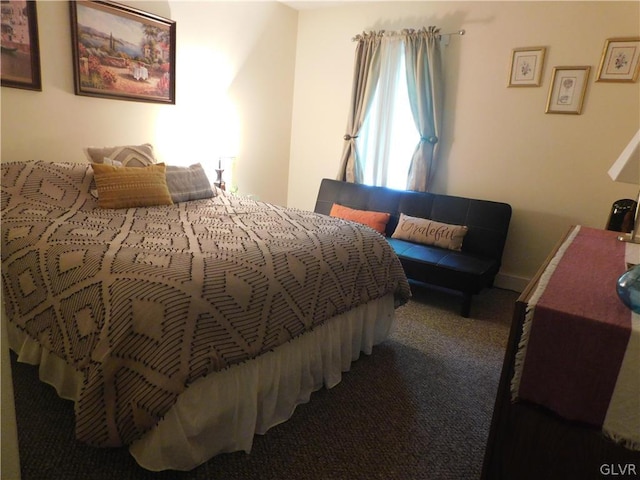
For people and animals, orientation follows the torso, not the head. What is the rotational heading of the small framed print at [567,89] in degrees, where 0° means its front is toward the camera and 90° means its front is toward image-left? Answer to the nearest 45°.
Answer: approximately 45°

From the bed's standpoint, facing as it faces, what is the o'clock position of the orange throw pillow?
The orange throw pillow is roughly at 9 o'clock from the bed.

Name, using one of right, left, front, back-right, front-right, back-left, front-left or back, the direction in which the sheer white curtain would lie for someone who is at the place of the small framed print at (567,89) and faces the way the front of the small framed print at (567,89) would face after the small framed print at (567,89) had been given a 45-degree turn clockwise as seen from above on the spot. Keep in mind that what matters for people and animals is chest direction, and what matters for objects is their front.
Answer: front

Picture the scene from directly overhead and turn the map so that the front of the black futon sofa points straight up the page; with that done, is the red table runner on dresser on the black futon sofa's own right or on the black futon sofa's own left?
on the black futon sofa's own left

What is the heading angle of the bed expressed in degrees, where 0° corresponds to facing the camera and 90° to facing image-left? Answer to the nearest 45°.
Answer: approximately 315°

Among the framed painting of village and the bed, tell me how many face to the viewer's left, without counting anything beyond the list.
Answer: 0

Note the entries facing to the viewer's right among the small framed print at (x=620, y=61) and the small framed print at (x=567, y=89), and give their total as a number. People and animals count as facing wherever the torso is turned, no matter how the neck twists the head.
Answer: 0

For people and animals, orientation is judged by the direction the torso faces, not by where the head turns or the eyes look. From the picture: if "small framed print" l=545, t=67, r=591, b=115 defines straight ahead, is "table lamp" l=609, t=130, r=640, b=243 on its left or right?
on its left

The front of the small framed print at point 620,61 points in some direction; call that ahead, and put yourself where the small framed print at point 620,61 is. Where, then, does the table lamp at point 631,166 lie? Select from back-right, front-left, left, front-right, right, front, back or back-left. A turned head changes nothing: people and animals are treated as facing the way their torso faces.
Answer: front-left

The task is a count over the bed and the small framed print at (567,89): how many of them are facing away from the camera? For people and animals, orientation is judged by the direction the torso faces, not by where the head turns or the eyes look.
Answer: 0

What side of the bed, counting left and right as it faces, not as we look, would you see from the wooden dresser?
front

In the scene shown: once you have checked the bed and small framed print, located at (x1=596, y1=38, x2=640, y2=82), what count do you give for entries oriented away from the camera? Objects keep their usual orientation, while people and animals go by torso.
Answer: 0

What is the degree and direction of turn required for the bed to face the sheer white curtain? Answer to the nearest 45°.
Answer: approximately 90° to its left
